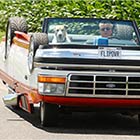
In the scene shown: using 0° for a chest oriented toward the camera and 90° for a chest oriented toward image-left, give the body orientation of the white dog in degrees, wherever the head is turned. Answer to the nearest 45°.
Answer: approximately 0°
